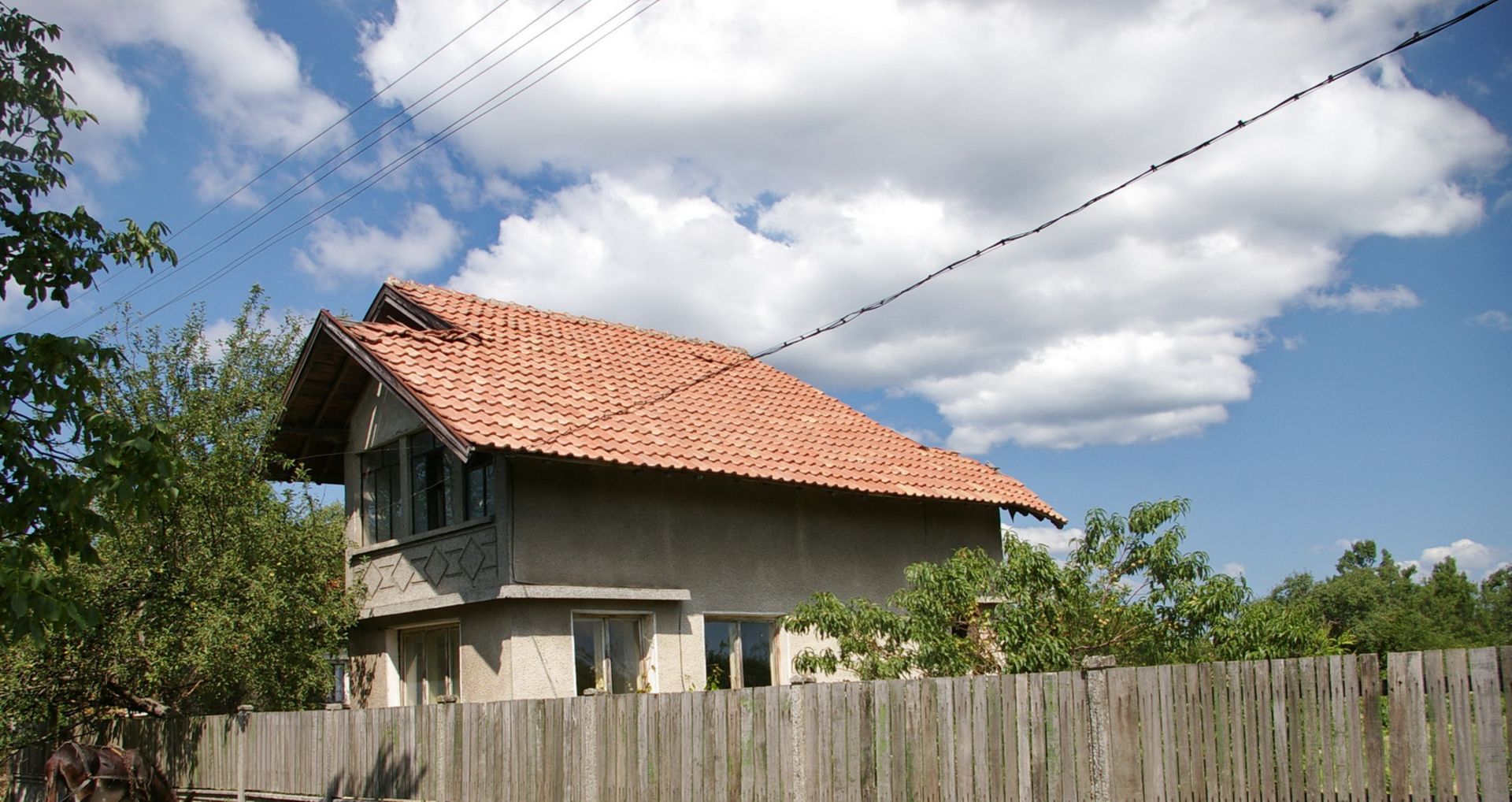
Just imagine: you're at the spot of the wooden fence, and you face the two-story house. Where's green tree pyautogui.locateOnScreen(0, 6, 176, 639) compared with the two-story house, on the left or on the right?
left

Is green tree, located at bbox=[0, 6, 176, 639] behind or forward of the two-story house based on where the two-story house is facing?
forward

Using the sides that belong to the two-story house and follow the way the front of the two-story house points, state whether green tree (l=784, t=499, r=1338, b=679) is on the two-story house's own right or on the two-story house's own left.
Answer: on the two-story house's own left

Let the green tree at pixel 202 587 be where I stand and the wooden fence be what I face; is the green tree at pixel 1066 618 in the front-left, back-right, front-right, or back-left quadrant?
front-left
